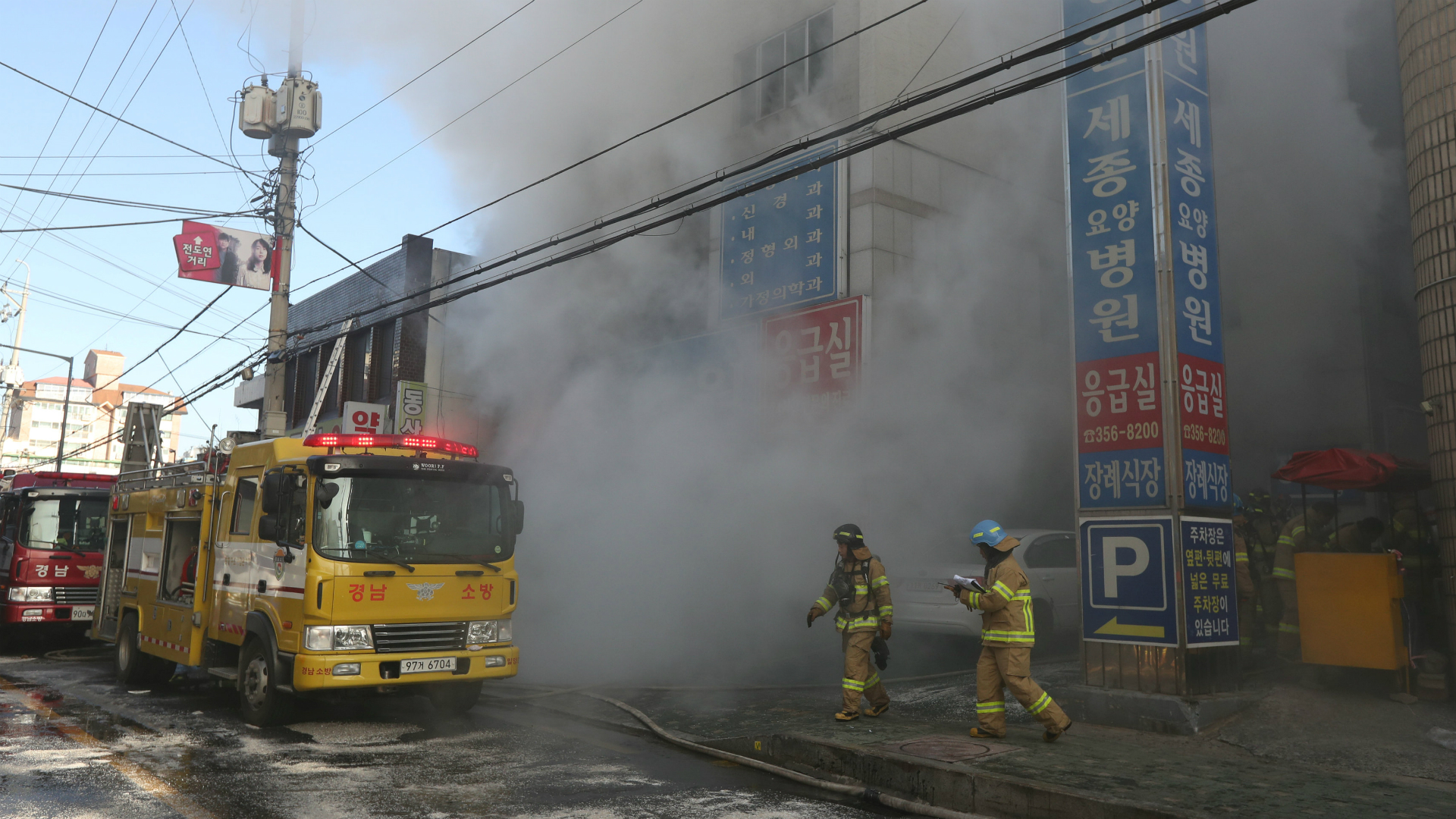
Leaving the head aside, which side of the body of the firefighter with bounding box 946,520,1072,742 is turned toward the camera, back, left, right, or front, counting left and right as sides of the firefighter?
left

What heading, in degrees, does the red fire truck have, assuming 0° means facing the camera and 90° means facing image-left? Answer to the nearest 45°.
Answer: approximately 0°

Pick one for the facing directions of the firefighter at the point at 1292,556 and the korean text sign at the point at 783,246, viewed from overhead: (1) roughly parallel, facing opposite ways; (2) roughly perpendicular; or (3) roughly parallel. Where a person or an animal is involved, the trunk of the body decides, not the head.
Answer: roughly perpendicular

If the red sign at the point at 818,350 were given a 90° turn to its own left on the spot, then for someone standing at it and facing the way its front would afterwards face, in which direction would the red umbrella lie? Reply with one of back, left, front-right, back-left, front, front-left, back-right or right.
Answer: front

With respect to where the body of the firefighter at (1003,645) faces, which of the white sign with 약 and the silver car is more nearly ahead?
the white sign with 약

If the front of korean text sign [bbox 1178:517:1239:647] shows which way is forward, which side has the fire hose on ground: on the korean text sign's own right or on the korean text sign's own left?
on the korean text sign's own right

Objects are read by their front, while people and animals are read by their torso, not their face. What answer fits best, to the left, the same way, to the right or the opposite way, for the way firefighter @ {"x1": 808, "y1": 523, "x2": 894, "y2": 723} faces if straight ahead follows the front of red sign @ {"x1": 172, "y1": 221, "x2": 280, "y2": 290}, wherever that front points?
to the right

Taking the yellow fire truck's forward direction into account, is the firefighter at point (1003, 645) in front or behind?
in front

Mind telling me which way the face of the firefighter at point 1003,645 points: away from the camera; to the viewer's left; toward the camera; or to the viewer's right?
to the viewer's left

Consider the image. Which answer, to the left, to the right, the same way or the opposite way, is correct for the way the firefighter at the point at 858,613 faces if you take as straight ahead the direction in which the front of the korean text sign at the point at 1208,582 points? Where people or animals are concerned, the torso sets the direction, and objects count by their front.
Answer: to the right
